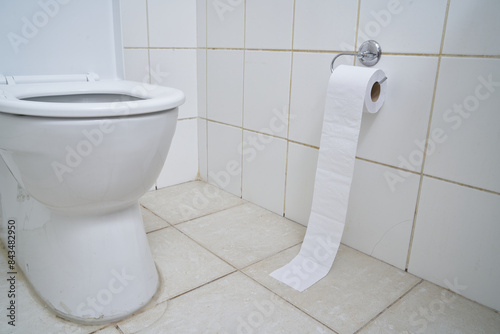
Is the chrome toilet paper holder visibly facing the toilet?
yes

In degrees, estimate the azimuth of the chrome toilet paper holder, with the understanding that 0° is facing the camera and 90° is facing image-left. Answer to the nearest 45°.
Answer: approximately 45°
